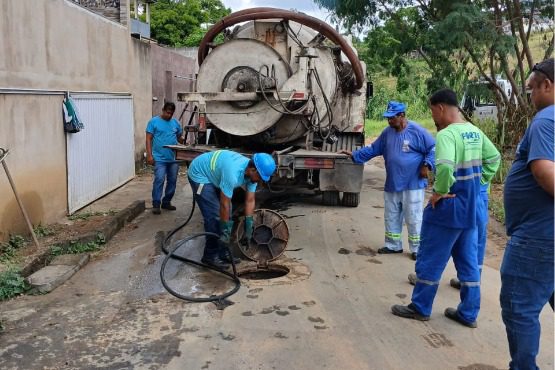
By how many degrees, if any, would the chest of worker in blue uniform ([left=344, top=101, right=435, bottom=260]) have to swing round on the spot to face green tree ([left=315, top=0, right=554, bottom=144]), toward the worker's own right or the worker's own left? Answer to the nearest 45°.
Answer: approximately 135° to the worker's own right

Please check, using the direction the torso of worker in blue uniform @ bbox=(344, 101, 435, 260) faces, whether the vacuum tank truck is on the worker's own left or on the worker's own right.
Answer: on the worker's own right

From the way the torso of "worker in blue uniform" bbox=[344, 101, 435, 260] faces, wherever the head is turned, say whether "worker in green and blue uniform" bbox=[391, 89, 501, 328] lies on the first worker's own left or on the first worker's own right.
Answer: on the first worker's own left

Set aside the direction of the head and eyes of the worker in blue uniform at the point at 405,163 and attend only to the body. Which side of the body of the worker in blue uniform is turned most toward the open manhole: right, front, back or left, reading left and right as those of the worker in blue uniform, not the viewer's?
front

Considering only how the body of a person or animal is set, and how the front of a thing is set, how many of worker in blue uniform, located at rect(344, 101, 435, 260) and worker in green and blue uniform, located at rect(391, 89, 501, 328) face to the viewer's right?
0

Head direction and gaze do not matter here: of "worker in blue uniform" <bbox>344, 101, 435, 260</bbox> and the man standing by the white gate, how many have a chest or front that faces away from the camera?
0

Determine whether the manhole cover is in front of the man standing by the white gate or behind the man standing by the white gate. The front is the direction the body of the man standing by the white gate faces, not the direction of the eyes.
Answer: in front

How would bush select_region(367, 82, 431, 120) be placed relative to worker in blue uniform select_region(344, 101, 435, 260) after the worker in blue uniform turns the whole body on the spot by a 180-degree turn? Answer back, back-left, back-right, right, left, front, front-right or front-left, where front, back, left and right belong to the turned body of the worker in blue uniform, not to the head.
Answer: front-left

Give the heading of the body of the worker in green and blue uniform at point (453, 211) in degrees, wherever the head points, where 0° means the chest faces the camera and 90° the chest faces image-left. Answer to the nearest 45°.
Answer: approximately 135°
